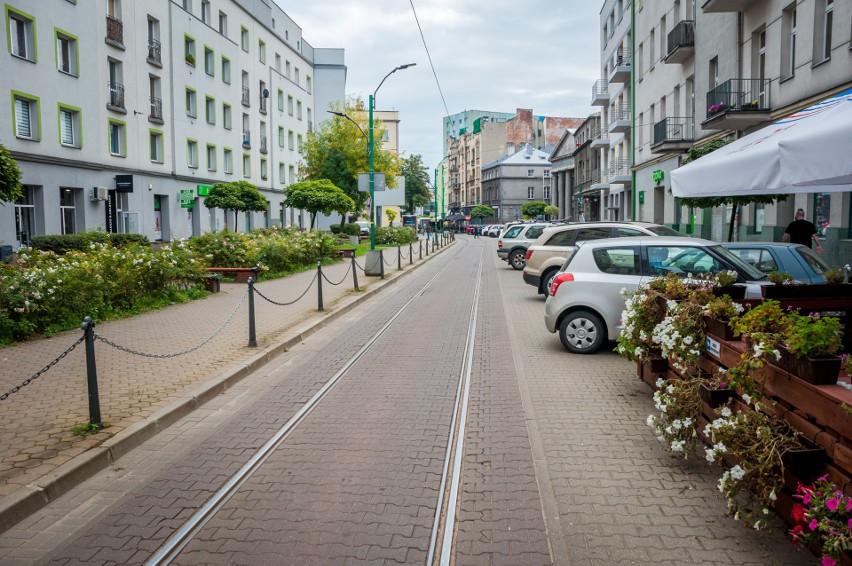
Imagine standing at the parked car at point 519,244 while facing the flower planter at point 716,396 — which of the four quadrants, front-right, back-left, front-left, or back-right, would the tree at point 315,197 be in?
back-right

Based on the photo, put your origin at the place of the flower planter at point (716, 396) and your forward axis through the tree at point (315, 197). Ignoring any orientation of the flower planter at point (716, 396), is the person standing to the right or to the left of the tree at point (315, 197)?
right

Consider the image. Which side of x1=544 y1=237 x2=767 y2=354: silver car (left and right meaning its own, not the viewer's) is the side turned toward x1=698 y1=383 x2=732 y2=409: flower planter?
right

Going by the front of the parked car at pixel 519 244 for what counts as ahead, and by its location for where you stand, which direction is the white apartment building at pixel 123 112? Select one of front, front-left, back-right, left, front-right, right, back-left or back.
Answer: back

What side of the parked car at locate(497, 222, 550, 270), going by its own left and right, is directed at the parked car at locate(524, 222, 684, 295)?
right

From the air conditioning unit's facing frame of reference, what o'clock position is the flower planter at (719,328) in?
The flower planter is roughly at 1 o'clock from the air conditioning unit.

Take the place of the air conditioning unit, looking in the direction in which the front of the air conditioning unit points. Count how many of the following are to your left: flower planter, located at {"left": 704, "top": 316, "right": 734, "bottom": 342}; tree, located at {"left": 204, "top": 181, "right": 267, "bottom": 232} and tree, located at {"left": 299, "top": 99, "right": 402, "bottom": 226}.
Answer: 2

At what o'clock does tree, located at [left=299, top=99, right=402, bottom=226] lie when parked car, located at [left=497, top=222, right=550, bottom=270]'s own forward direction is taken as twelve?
The tree is roughly at 8 o'clock from the parked car.

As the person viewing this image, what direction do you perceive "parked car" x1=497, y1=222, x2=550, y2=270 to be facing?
facing to the right of the viewer

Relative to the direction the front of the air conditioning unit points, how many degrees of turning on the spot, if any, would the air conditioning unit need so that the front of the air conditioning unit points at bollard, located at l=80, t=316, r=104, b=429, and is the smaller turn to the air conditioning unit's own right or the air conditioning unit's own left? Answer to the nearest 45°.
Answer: approximately 45° to the air conditioning unit's own right

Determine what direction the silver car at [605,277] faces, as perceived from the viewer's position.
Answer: facing to the right of the viewer

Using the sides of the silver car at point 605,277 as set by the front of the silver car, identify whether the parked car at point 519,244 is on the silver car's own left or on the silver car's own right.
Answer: on the silver car's own left
